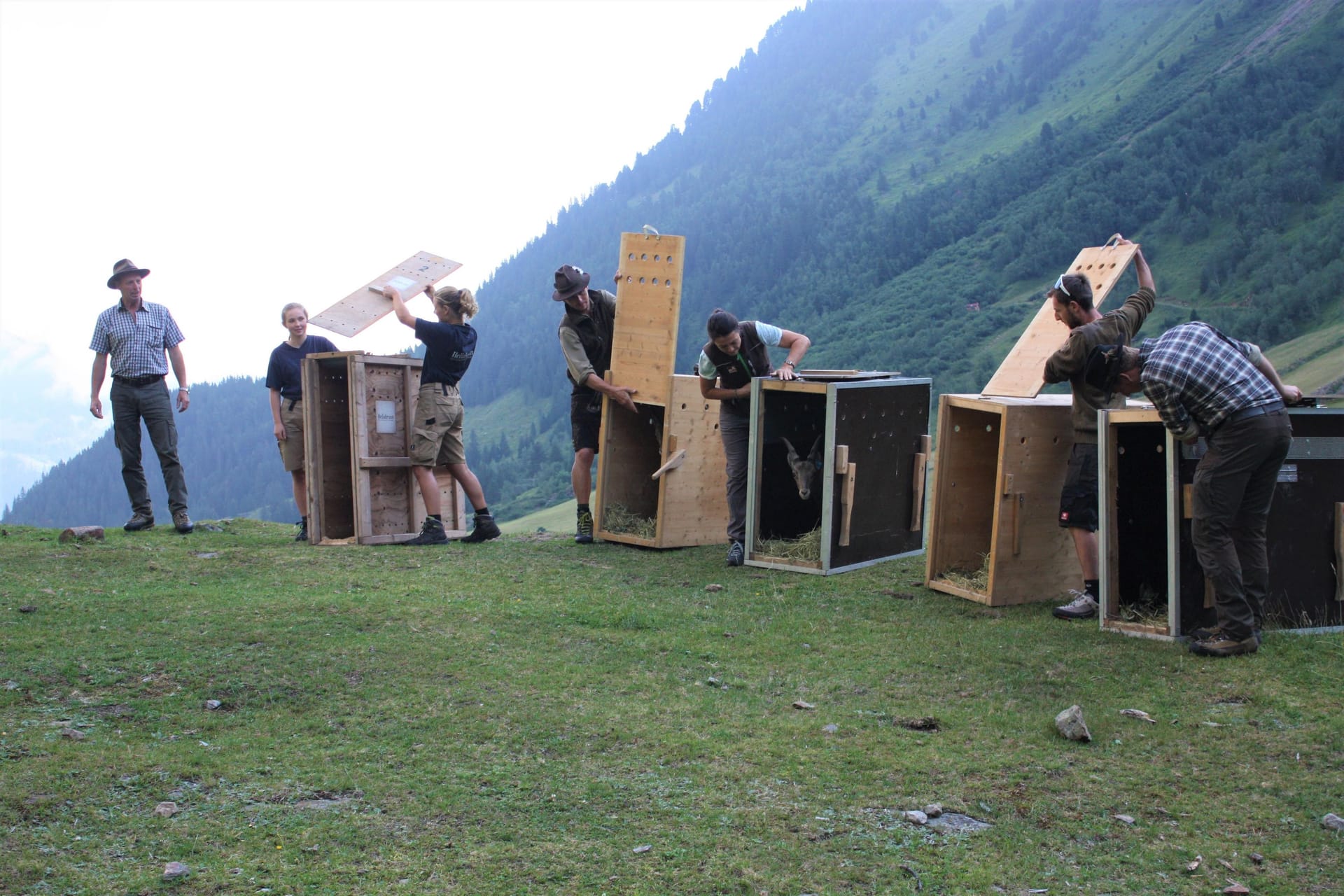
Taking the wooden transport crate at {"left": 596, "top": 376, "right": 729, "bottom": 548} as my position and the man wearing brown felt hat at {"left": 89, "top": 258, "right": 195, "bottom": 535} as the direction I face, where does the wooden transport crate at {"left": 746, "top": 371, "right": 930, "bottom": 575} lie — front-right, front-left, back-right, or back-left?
back-left

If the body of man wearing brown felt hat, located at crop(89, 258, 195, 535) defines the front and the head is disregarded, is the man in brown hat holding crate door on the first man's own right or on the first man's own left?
on the first man's own left

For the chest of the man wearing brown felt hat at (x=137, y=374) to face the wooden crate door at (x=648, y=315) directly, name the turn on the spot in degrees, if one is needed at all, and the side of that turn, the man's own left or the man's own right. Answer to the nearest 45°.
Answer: approximately 45° to the man's own left

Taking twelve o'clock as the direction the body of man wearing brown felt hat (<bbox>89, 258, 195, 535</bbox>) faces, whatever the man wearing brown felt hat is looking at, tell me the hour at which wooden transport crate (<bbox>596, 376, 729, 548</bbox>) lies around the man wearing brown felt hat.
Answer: The wooden transport crate is roughly at 10 o'clock from the man wearing brown felt hat.

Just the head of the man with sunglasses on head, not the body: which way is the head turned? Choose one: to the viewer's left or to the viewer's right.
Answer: to the viewer's left

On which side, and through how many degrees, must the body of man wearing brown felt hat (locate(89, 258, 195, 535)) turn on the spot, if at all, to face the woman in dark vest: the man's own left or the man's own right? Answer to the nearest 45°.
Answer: approximately 45° to the man's own left

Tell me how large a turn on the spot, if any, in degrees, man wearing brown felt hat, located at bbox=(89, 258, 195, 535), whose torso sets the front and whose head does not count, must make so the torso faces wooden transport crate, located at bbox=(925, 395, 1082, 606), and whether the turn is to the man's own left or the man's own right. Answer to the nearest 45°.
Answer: approximately 45° to the man's own left

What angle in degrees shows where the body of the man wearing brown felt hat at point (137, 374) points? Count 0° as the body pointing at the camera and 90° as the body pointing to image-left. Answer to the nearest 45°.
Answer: approximately 0°

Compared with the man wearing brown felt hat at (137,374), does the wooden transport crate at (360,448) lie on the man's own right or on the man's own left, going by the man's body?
on the man's own left

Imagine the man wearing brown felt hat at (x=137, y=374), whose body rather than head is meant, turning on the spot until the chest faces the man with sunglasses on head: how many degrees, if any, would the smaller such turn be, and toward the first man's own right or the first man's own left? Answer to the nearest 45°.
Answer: approximately 45° to the first man's own left
